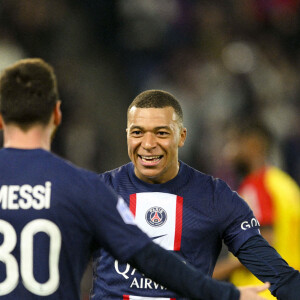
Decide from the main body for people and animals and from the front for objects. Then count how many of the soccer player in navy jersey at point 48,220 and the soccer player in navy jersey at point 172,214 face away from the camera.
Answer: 1

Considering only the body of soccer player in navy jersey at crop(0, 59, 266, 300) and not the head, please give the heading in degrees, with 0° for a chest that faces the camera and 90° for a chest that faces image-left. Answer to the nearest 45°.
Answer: approximately 180°

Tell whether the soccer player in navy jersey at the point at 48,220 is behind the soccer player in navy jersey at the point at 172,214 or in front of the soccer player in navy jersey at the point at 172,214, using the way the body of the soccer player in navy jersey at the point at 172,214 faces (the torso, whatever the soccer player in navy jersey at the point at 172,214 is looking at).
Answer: in front

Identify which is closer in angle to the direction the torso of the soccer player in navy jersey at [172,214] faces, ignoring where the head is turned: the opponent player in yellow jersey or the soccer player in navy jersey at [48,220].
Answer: the soccer player in navy jersey

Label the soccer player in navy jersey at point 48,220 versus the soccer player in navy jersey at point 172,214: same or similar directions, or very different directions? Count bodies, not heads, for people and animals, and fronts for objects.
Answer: very different directions

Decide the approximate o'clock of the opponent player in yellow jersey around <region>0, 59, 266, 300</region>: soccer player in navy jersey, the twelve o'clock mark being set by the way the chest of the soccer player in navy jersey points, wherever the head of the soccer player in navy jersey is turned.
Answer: The opponent player in yellow jersey is roughly at 1 o'clock from the soccer player in navy jersey.

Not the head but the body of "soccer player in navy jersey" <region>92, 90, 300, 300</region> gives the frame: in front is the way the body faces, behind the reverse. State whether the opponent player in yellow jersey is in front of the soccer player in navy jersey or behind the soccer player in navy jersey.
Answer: behind

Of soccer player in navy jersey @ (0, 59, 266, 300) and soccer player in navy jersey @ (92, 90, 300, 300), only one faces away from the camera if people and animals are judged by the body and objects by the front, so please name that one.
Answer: soccer player in navy jersey @ (0, 59, 266, 300)

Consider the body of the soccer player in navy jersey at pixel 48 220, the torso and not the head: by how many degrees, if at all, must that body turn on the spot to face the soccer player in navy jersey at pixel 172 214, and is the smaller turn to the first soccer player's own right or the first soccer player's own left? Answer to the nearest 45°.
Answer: approximately 45° to the first soccer player's own right
